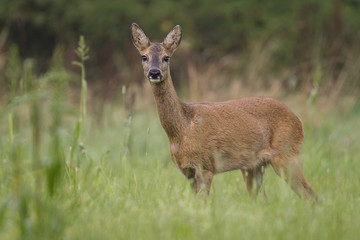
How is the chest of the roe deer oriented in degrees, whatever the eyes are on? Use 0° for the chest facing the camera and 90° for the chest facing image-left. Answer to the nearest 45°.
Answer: approximately 90°
